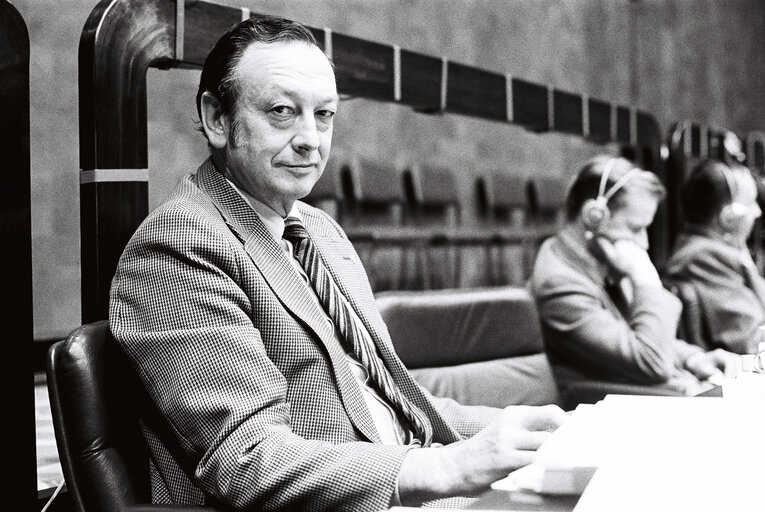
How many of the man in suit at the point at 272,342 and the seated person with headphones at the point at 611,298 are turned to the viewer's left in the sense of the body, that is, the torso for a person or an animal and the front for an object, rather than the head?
0

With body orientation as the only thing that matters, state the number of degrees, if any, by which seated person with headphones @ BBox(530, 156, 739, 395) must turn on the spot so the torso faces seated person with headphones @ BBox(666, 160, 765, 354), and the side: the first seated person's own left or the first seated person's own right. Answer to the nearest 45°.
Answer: approximately 45° to the first seated person's own left

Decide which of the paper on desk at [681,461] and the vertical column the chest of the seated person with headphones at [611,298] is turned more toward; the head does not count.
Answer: the paper on desk

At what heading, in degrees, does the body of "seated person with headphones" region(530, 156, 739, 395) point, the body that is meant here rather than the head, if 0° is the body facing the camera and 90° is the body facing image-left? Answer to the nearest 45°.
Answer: approximately 270°

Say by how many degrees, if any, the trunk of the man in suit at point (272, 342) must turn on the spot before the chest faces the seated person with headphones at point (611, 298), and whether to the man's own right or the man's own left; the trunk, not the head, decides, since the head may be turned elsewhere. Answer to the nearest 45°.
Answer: approximately 90° to the man's own left

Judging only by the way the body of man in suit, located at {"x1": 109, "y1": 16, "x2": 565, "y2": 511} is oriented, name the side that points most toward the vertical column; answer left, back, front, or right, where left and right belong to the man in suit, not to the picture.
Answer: back

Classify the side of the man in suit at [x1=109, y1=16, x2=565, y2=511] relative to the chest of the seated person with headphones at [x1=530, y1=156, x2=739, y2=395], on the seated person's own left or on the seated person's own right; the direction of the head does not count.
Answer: on the seated person's own right

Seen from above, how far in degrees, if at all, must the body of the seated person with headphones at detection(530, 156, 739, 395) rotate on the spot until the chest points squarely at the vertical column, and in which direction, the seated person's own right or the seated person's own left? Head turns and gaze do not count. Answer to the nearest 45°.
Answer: approximately 135° to the seated person's own right

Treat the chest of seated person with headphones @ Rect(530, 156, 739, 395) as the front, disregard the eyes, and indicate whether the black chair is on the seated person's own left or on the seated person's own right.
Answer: on the seated person's own right

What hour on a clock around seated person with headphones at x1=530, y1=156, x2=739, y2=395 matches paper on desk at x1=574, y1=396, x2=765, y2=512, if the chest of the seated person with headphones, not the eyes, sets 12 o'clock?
The paper on desk is roughly at 3 o'clock from the seated person with headphones.

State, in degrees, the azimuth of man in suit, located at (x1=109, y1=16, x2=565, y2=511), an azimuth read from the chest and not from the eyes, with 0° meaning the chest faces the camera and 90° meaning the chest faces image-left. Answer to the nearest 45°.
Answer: approximately 315°

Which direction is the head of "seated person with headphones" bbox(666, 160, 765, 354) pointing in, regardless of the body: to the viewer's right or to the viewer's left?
to the viewer's right

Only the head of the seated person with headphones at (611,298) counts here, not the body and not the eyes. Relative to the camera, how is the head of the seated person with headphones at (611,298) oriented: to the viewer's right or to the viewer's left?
to the viewer's right
